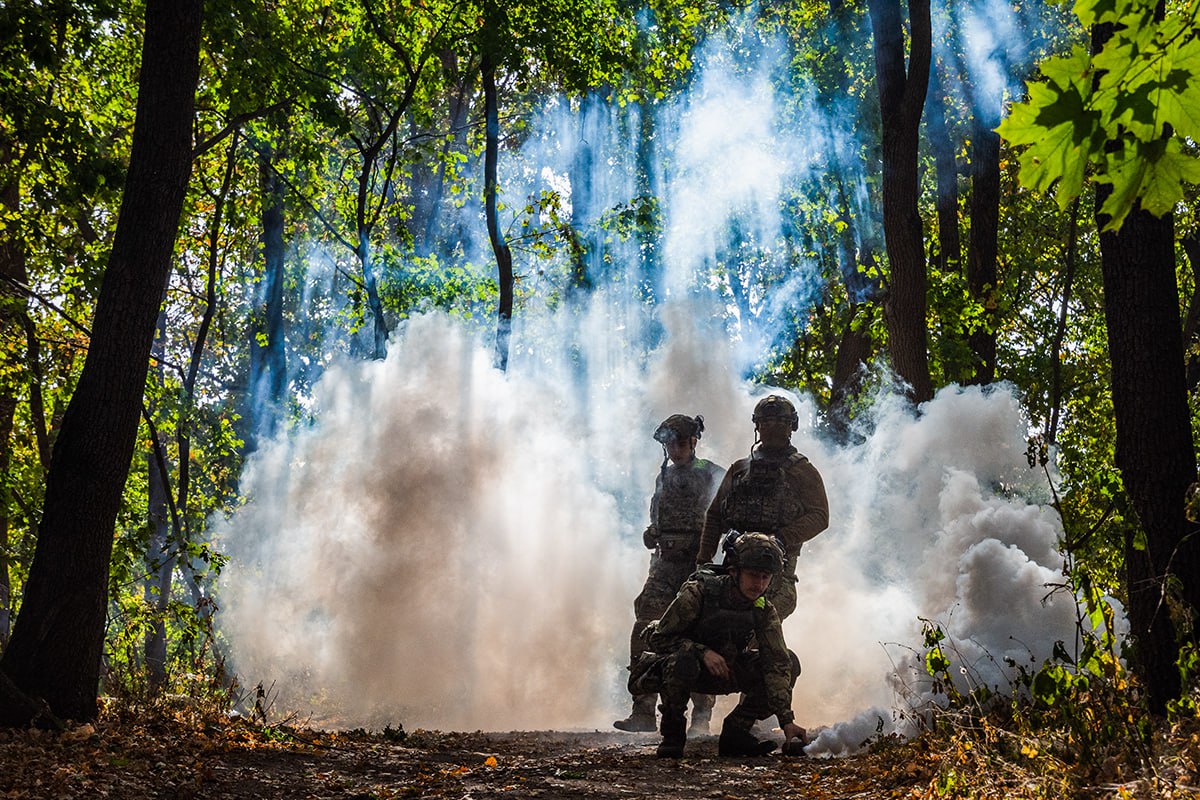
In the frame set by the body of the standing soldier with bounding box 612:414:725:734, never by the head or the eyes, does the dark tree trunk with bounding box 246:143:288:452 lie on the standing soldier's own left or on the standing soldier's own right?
on the standing soldier's own right

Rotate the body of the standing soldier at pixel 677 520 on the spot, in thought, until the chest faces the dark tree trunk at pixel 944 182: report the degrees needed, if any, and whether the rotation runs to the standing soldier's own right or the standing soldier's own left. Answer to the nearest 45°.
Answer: approximately 180°

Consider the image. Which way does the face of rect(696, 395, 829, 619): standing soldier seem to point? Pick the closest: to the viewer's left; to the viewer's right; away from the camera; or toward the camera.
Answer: toward the camera

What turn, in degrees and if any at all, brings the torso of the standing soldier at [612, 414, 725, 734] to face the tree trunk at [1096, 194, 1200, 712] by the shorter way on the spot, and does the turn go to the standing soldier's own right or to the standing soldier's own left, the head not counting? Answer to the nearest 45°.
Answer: approximately 90° to the standing soldier's own left

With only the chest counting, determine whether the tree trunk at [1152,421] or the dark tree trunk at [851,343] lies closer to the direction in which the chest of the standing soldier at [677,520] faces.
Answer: the tree trunk

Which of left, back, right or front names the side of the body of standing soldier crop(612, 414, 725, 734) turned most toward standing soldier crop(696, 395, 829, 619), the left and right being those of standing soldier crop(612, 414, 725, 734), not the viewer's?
left

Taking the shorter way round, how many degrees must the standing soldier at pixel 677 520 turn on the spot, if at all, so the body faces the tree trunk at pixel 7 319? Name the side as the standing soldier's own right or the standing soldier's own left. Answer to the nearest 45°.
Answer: approximately 45° to the standing soldier's own right

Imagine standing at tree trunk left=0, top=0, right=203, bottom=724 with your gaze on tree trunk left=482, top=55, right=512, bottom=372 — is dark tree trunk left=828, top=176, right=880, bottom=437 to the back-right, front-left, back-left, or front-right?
front-right

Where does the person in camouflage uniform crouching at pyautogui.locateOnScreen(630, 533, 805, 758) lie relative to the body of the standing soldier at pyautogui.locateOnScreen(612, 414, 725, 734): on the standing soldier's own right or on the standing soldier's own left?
on the standing soldier's own left

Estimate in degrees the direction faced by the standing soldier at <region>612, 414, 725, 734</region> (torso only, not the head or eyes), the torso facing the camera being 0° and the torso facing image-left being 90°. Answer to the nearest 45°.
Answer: approximately 45°

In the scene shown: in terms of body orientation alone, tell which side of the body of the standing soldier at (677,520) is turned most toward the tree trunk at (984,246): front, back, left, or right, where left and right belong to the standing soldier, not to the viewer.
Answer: back
